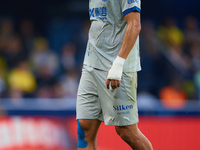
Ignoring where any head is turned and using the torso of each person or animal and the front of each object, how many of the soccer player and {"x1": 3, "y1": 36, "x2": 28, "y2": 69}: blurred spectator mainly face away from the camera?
0

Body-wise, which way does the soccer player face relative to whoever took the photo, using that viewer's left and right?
facing the viewer and to the left of the viewer

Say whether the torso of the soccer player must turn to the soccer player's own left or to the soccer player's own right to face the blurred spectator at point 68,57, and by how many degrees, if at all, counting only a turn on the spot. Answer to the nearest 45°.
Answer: approximately 135° to the soccer player's own right

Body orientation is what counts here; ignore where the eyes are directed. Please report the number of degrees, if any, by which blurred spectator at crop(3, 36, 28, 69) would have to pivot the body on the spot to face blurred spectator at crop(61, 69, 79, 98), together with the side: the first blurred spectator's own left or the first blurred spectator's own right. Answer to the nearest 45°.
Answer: approximately 45° to the first blurred spectator's own left

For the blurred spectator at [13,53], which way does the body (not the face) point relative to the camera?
toward the camera

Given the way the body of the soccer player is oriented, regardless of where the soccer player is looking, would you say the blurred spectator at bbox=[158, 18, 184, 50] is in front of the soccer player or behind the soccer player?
behind

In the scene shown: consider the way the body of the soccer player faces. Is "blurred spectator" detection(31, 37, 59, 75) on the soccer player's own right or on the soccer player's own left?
on the soccer player's own right

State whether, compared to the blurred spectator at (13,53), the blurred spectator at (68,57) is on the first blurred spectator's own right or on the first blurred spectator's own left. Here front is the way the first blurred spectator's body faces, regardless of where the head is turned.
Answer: on the first blurred spectator's own left
